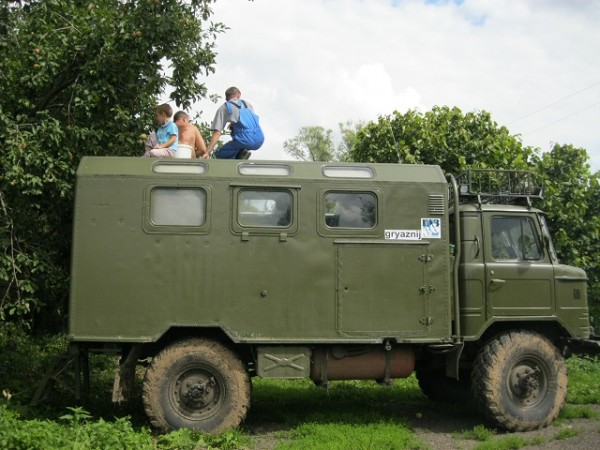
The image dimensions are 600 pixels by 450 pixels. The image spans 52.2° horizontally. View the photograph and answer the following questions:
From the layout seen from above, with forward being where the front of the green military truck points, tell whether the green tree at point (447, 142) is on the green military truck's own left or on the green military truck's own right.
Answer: on the green military truck's own left

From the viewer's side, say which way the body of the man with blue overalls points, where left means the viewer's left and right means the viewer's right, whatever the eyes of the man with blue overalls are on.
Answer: facing away from the viewer and to the left of the viewer

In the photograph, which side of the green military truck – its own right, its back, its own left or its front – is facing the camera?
right

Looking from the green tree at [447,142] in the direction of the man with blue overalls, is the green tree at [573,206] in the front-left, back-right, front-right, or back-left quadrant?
back-left

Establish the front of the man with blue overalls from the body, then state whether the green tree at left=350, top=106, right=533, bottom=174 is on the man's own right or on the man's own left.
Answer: on the man's own right
